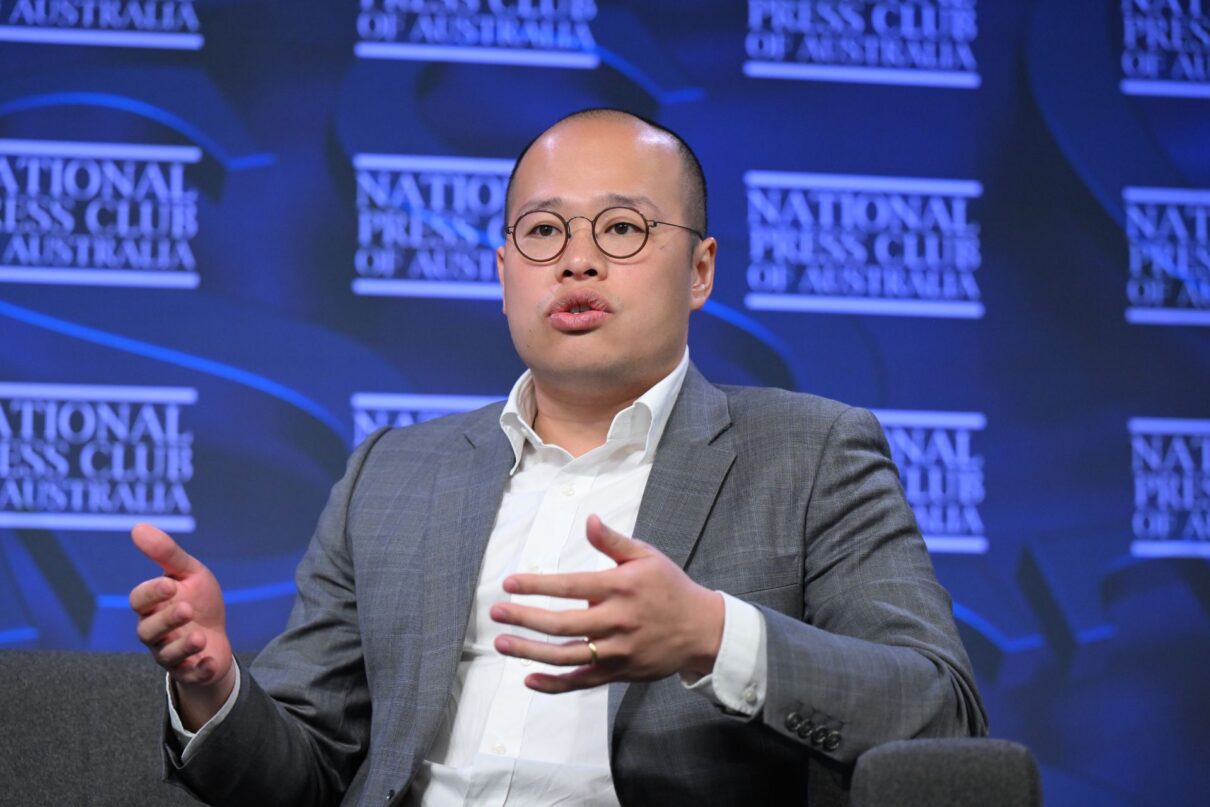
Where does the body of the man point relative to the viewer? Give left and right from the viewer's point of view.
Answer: facing the viewer and to the left of the viewer
